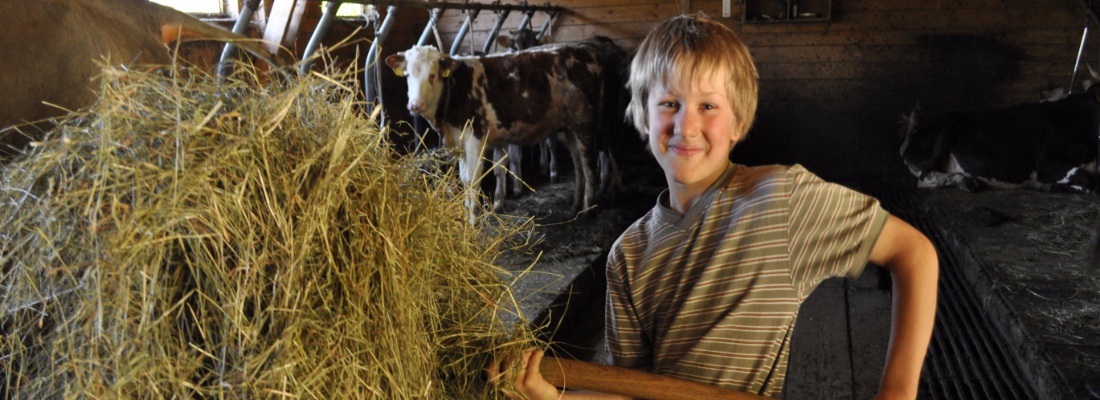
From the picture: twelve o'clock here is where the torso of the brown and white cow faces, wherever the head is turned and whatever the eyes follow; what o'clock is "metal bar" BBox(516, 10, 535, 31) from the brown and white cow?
The metal bar is roughly at 3 o'clock from the brown and white cow.

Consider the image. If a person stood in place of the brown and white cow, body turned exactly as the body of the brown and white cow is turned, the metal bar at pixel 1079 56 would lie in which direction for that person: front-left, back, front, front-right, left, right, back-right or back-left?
back

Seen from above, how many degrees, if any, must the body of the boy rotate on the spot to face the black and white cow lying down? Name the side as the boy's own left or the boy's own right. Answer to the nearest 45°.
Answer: approximately 180°

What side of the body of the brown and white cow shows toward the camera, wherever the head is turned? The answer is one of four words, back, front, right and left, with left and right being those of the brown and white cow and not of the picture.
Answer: left

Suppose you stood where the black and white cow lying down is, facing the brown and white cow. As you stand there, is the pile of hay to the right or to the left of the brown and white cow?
left
